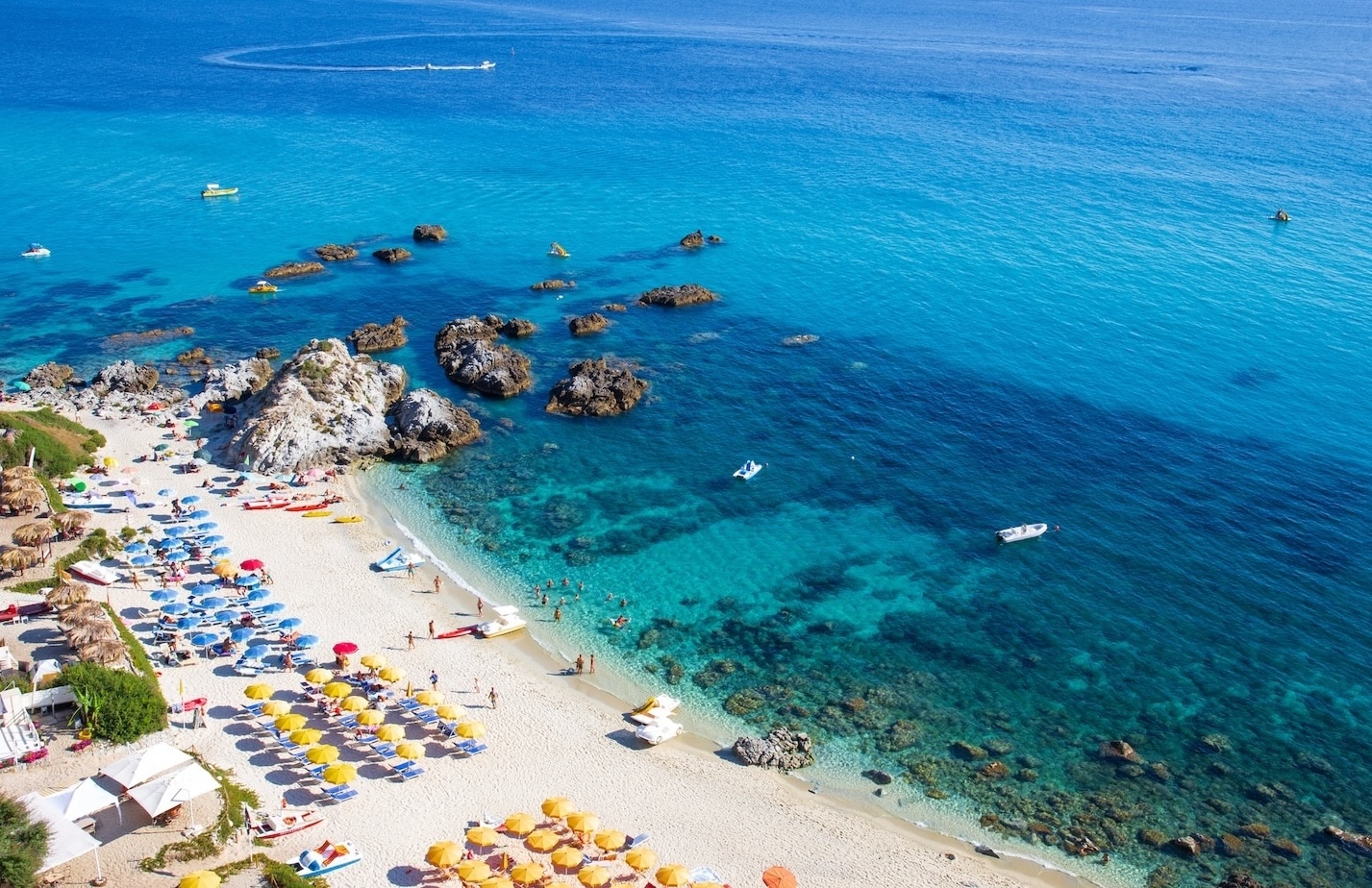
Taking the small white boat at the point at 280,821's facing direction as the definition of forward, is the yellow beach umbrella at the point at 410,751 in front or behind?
in front

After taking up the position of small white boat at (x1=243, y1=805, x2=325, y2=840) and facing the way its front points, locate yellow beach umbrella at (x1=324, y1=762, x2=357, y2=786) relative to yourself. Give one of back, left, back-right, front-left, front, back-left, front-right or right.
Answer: front-left

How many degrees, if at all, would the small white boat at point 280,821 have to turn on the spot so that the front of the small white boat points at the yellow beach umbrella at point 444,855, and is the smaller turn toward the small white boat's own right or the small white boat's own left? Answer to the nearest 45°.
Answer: approximately 45° to the small white boat's own right

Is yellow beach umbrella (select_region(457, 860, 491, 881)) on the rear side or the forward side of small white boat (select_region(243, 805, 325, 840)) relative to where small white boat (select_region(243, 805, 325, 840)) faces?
on the forward side

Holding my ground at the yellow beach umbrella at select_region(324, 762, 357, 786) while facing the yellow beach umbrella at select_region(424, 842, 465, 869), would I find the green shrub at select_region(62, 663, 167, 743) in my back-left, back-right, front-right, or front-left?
back-right

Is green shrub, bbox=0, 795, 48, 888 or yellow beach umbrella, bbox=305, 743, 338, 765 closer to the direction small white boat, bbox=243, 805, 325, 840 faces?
the yellow beach umbrella

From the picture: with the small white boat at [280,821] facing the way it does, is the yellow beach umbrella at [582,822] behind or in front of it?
in front

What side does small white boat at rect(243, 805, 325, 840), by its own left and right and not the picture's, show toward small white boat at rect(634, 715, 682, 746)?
front

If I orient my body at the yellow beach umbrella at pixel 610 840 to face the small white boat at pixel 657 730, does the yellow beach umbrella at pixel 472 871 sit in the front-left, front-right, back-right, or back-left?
back-left

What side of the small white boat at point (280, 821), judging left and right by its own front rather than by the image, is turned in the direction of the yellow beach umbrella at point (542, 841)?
front

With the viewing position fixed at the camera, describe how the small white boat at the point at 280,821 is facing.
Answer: facing to the right of the viewer

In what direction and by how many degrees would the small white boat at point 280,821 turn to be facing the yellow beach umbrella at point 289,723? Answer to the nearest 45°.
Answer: approximately 90° to its left
